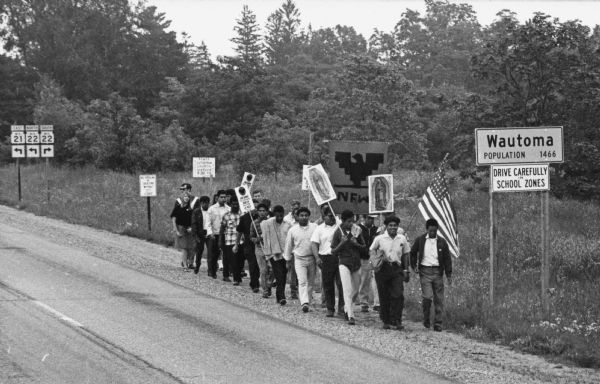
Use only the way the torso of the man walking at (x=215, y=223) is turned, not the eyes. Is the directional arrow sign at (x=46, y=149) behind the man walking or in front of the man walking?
behind

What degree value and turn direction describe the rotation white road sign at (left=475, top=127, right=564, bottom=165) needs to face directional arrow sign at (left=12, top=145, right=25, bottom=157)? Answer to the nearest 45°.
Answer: approximately 135° to its right

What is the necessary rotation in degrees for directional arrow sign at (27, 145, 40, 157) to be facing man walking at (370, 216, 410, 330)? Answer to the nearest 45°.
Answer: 0° — it already faces them

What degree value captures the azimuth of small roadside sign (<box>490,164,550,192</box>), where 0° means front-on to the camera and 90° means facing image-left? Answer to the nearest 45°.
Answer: approximately 0°

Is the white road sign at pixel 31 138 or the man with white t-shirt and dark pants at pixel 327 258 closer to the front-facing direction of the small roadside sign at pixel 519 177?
the man with white t-shirt and dark pants

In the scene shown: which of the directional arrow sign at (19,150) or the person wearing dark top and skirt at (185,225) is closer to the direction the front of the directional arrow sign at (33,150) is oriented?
the person wearing dark top and skirt

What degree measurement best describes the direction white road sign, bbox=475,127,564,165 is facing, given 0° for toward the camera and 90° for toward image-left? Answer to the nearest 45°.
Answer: approximately 0°
